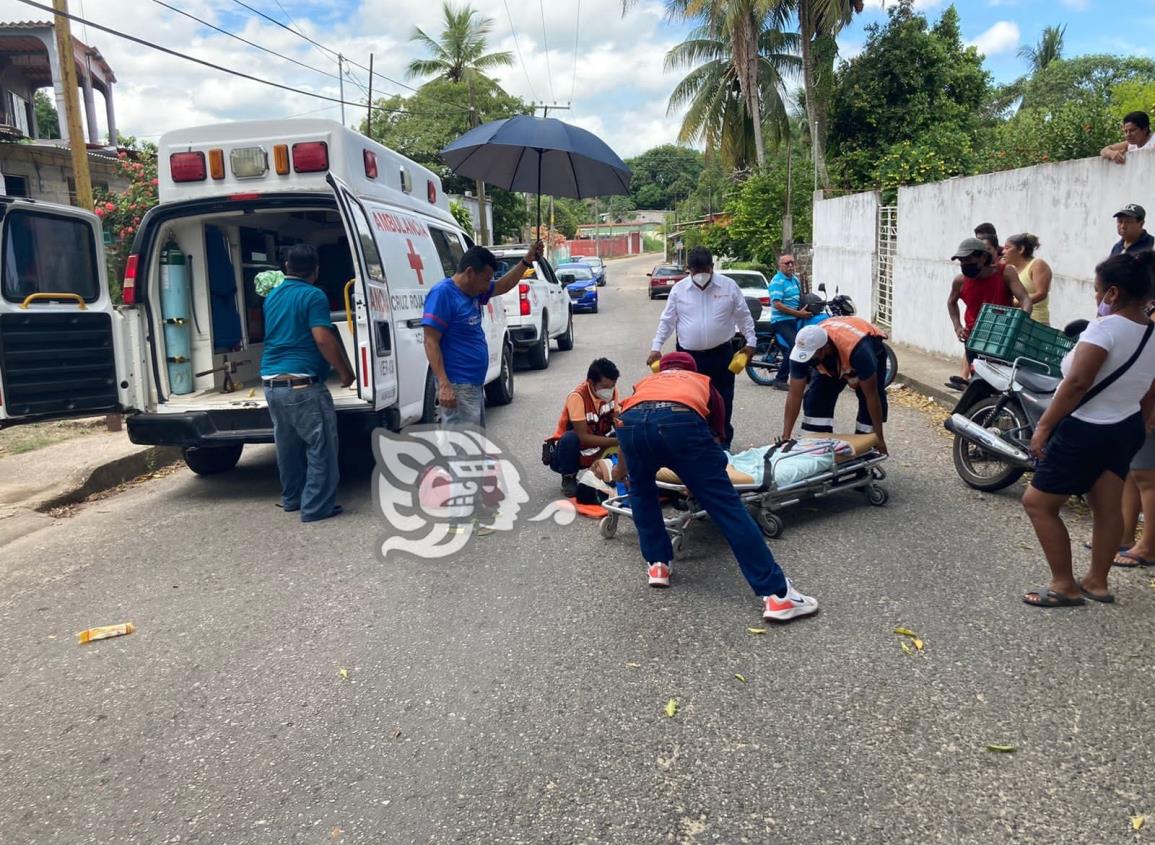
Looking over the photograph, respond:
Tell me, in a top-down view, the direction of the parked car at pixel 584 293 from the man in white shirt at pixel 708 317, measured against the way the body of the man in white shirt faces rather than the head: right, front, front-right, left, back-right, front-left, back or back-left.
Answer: back

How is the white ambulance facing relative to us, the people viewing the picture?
facing away from the viewer and to the right of the viewer

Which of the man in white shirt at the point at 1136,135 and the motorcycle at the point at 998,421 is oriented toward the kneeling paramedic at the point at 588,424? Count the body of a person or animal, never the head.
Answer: the man in white shirt

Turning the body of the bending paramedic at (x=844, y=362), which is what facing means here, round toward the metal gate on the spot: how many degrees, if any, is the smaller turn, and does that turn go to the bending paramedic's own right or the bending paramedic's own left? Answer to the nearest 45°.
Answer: approximately 135° to the bending paramedic's own right

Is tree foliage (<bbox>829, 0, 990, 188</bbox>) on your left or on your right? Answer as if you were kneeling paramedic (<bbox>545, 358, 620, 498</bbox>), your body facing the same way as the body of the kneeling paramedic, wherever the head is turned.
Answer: on your left

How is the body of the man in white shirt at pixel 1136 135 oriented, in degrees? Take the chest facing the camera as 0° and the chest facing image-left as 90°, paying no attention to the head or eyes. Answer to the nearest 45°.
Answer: approximately 45°

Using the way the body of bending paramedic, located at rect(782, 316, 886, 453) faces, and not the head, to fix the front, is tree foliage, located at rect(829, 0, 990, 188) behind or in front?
behind

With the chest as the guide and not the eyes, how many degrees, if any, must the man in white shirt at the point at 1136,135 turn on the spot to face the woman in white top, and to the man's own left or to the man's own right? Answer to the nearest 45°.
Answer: approximately 45° to the man's own left

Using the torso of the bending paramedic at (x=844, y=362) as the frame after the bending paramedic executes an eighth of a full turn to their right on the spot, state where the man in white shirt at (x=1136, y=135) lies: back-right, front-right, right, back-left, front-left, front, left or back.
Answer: back-right

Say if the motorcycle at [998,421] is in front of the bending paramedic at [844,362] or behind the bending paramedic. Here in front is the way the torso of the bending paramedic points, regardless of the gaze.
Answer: behind

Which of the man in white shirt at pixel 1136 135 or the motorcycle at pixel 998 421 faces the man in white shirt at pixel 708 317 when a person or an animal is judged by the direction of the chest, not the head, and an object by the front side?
the man in white shirt at pixel 1136 135

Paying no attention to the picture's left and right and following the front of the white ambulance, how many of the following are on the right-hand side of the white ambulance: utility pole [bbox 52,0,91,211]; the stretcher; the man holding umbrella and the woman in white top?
3

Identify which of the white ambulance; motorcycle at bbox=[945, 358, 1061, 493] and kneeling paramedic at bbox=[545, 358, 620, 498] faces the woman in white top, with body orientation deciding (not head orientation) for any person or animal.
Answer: the kneeling paramedic
